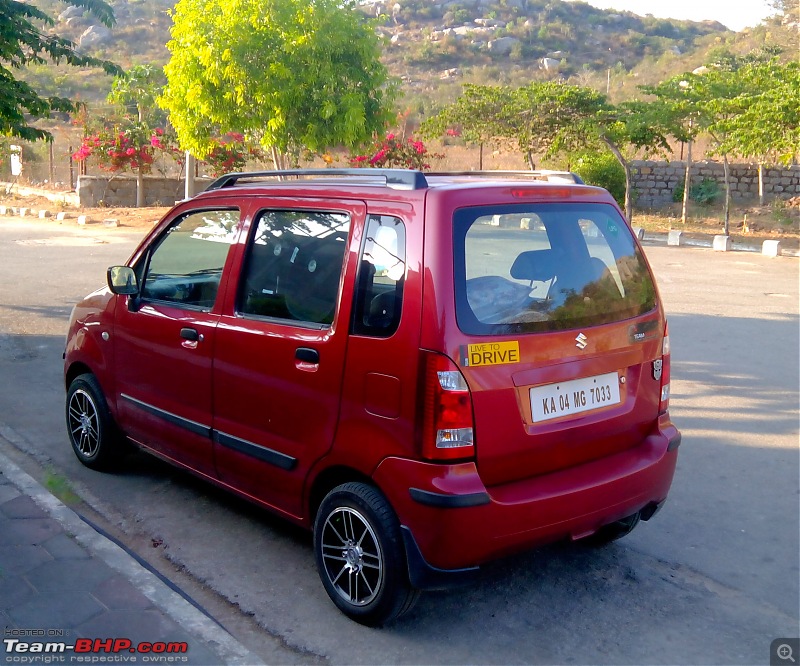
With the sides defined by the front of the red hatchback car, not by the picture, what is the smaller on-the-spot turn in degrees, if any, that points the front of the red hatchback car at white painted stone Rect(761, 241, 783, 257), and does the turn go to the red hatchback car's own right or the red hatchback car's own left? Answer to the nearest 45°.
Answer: approximately 90° to the red hatchback car's own right

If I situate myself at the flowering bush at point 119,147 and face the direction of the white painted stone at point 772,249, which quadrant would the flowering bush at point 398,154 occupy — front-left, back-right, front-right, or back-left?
front-left

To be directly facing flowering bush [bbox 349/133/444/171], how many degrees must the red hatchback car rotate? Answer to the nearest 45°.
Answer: approximately 45° to its right

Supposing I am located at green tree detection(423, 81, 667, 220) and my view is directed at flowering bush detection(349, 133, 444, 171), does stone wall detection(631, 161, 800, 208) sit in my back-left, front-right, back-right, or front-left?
back-right

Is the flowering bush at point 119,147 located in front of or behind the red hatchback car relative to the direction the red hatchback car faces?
in front

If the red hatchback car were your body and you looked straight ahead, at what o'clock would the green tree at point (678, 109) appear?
The green tree is roughly at 2 o'clock from the red hatchback car.

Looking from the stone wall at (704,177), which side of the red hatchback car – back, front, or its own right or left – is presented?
right

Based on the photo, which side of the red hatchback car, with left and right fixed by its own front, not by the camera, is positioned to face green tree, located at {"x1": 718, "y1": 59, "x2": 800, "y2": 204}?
right

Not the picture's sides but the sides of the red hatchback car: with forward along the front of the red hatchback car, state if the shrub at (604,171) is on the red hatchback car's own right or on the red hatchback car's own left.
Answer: on the red hatchback car's own right

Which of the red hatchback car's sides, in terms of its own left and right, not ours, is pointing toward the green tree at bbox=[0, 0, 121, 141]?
front

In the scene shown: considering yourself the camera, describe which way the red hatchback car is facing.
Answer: facing away from the viewer and to the left of the viewer

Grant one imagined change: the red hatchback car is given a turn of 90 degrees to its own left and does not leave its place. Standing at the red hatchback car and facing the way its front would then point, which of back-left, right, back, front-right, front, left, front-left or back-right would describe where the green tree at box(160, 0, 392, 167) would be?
back-right
